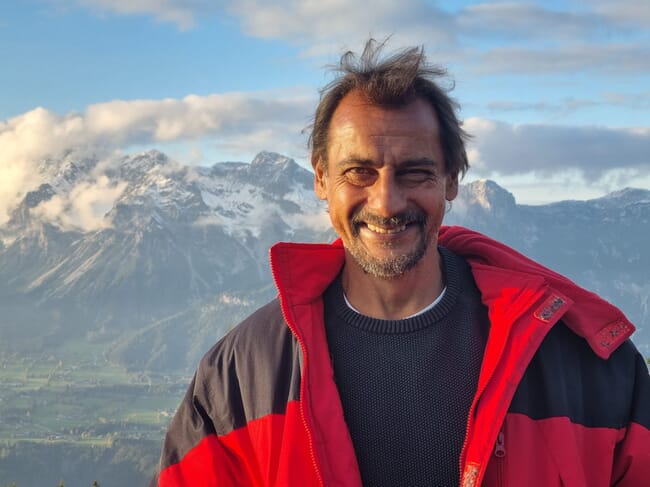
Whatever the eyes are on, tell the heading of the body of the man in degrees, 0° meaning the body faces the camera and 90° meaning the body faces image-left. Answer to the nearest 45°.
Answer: approximately 0°
